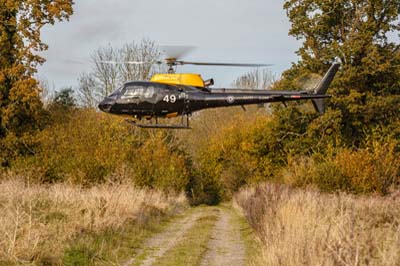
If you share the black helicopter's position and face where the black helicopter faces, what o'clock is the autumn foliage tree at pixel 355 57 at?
The autumn foliage tree is roughly at 4 o'clock from the black helicopter.

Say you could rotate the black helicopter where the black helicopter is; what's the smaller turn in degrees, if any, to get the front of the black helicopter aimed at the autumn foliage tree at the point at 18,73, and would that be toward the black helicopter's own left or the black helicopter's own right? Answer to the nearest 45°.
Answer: approximately 45° to the black helicopter's own right

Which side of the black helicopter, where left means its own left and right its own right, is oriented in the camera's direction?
left
